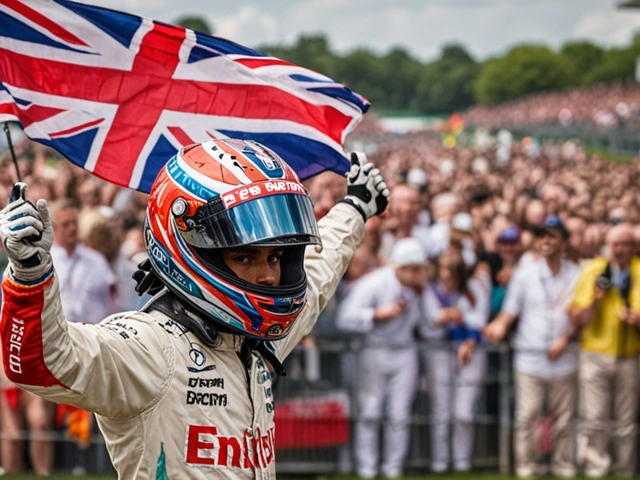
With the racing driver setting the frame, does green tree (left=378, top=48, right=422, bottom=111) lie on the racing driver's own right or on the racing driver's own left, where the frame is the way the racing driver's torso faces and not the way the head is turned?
on the racing driver's own left

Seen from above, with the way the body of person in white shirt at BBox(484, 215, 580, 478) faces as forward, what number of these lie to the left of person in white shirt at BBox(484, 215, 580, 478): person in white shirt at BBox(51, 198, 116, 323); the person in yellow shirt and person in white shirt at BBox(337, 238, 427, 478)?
1

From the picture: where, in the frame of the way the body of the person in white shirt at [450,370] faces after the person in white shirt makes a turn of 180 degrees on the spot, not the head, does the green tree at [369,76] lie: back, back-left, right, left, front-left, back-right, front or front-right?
front

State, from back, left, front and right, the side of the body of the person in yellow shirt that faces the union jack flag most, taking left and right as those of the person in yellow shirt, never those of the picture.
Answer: front

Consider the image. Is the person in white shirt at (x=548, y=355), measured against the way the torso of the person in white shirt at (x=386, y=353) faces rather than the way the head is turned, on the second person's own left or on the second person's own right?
on the second person's own left

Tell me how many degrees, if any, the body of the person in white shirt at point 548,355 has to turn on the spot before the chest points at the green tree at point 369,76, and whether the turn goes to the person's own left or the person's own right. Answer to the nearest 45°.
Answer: approximately 180°

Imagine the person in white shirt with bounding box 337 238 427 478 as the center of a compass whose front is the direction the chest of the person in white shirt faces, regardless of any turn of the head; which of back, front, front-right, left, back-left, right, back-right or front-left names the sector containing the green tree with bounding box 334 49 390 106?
back-left

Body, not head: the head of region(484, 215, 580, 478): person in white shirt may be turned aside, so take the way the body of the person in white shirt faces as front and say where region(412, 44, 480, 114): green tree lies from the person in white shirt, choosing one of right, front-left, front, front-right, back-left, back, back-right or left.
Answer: back

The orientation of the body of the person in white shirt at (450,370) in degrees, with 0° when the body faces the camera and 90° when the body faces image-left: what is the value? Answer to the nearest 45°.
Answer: approximately 0°
